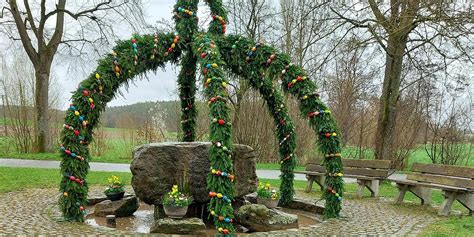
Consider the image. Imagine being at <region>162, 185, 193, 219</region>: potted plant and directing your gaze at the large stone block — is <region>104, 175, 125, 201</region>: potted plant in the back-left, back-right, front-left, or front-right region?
front-left

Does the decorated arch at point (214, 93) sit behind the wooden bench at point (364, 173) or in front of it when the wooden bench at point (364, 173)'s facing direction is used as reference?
in front

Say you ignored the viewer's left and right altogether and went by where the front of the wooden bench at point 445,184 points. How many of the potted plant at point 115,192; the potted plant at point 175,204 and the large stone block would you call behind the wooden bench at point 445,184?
0

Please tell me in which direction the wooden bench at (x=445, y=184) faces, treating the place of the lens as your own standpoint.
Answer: facing the viewer and to the left of the viewer

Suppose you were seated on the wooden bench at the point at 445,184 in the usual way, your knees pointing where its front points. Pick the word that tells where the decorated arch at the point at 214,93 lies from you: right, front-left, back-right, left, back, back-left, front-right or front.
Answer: front

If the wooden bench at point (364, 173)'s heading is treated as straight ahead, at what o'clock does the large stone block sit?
The large stone block is roughly at 12 o'clock from the wooden bench.

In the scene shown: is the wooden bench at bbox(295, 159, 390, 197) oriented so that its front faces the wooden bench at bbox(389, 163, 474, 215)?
no

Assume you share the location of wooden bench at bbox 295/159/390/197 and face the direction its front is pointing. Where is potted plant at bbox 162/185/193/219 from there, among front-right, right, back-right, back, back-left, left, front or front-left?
front

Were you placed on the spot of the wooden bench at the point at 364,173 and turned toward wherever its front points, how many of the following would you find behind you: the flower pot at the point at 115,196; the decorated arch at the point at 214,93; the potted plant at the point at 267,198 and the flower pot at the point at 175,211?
0

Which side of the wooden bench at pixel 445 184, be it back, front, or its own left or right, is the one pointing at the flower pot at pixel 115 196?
front

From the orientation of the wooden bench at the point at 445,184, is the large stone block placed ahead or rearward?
ahead

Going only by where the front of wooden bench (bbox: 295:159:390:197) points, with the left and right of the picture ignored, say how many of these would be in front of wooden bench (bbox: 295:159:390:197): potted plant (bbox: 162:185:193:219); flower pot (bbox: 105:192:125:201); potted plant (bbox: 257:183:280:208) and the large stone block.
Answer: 4

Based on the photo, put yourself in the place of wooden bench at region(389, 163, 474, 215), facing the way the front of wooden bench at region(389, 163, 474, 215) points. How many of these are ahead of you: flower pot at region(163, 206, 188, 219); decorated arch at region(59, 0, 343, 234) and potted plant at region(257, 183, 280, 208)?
3

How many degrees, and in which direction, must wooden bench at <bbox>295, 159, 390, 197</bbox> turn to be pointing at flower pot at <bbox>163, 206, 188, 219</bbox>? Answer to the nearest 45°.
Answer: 0° — it already faces it

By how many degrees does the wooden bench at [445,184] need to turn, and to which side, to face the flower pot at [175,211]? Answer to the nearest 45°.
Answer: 0° — it already faces it

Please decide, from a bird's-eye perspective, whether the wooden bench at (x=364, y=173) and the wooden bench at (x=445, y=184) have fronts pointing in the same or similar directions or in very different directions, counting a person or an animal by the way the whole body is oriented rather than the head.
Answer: same or similar directions

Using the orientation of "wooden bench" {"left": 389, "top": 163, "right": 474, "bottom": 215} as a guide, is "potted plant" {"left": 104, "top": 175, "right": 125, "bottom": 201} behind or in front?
in front

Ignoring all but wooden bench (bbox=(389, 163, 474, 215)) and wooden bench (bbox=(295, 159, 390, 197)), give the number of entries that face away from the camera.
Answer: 0
